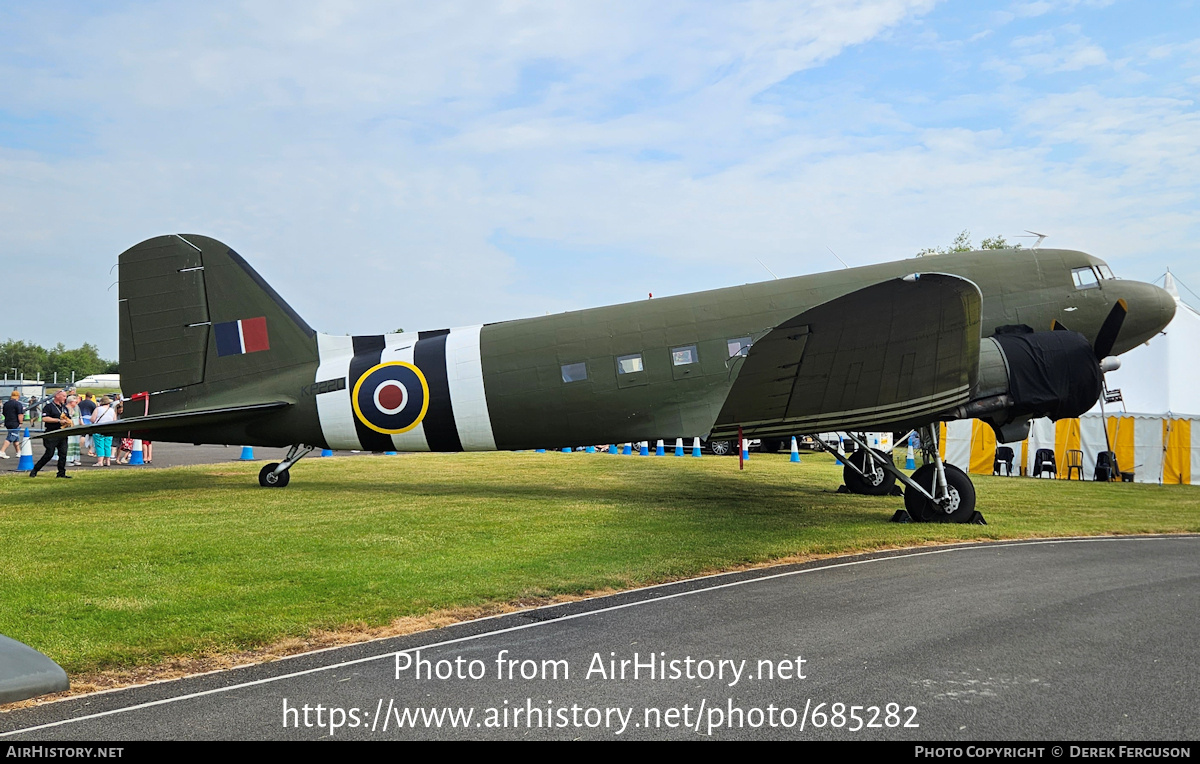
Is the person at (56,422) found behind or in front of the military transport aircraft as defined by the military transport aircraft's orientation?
behind

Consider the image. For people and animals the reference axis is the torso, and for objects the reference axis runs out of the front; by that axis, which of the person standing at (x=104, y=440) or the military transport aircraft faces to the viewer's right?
the military transport aircraft

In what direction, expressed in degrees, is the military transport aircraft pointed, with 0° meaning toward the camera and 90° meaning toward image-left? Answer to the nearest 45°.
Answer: approximately 270°

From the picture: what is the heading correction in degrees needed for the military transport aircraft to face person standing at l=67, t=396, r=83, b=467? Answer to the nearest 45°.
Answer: approximately 135° to its left
